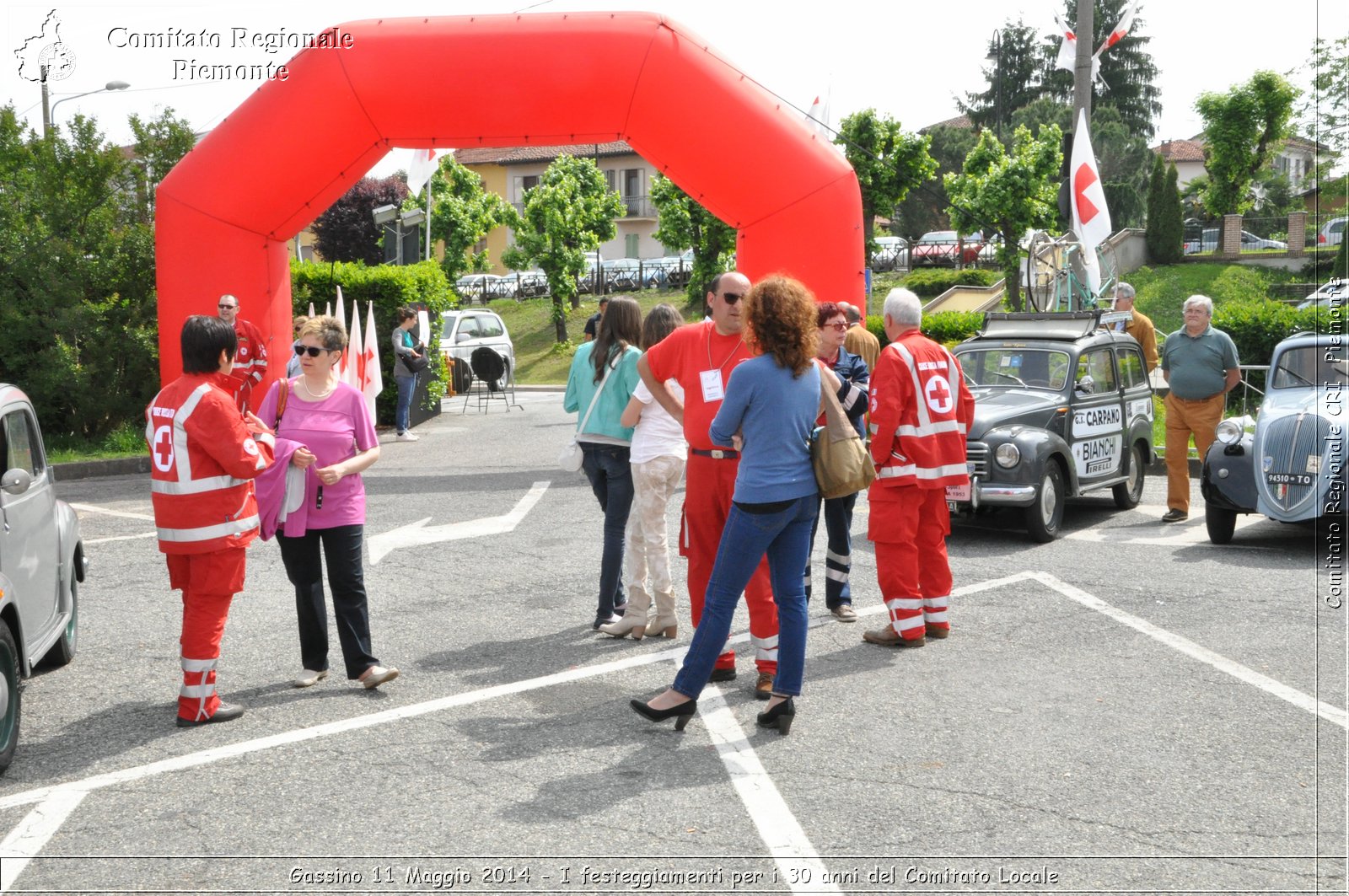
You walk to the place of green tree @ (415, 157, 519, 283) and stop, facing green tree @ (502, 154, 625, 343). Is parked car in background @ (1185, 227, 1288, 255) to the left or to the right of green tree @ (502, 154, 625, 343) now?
left

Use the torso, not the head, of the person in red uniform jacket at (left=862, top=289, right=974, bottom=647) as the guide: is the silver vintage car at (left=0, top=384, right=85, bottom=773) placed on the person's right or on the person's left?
on the person's left

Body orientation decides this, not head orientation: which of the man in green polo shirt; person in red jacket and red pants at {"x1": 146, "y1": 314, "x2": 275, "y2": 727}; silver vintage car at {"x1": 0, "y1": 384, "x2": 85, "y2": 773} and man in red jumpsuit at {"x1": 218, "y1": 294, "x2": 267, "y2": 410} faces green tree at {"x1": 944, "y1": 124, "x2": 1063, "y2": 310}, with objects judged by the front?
person in red jacket and red pants at {"x1": 146, "y1": 314, "x2": 275, "y2": 727}

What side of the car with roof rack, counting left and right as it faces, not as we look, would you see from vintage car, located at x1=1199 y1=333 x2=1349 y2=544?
left

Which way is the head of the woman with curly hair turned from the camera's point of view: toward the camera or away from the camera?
away from the camera

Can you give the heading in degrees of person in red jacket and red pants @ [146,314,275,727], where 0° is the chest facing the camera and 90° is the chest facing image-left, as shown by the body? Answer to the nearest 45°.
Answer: approximately 225°

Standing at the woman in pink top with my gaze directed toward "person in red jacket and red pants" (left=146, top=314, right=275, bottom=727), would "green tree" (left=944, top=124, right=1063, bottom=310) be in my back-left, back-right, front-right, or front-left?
back-right

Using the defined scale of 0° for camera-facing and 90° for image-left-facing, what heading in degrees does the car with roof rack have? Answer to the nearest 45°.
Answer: approximately 45°
